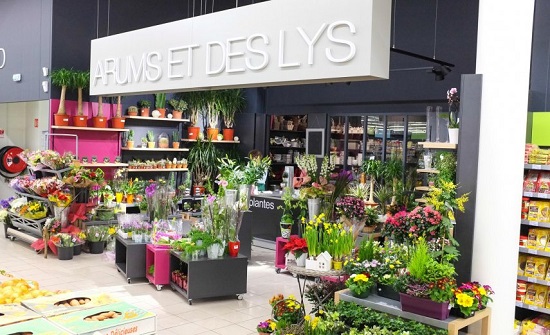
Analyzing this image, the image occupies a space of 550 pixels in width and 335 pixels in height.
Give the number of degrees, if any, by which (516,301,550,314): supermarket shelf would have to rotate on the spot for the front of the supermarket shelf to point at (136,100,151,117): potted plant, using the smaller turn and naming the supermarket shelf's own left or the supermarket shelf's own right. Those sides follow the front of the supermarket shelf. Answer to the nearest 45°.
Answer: approximately 45° to the supermarket shelf's own right

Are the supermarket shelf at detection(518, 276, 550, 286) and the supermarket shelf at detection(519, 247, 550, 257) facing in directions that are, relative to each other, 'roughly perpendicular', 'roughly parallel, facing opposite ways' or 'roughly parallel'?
roughly parallel

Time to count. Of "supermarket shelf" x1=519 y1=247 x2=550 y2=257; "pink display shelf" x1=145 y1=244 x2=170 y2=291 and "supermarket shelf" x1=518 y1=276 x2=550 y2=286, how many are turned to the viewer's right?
0

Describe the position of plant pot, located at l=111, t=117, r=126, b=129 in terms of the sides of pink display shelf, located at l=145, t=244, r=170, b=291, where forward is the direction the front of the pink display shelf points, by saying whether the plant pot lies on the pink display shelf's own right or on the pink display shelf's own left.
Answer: on the pink display shelf's own right

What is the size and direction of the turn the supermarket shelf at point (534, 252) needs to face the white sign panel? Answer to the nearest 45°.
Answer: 0° — it already faces it

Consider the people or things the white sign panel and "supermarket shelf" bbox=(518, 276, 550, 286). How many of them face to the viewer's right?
0

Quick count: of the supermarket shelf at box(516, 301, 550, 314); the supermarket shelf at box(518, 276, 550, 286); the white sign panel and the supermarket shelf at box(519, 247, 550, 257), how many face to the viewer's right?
0

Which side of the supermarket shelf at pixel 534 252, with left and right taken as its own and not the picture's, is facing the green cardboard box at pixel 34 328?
front

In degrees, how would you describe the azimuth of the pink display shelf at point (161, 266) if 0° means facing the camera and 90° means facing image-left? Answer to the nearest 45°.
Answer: approximately 45°

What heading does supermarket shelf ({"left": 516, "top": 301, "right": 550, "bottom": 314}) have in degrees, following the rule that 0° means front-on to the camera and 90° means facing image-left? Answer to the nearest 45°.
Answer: approximately 45°

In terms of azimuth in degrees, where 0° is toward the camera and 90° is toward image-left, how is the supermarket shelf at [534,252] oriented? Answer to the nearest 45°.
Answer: approximately 45°

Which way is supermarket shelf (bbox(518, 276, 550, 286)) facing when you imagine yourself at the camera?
facing the viewer and to the left of the viewer

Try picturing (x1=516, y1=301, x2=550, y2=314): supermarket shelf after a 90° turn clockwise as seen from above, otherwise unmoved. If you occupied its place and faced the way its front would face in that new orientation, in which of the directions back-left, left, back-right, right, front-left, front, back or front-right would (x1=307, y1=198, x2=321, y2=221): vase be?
front-left
